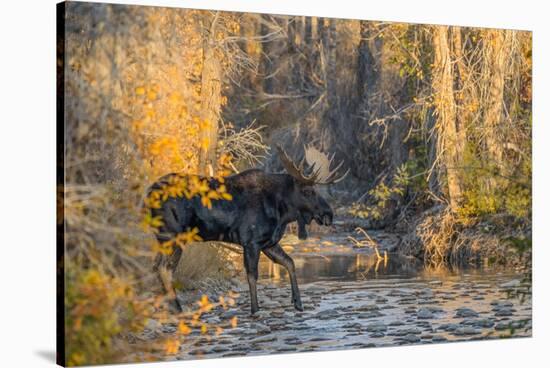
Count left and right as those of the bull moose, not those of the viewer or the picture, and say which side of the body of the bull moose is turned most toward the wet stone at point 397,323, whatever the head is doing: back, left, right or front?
front

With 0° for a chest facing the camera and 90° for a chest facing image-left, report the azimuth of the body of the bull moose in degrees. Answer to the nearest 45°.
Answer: approximately 270°

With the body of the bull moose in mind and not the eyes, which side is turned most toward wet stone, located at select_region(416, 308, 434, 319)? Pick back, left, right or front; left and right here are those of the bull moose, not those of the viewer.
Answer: front

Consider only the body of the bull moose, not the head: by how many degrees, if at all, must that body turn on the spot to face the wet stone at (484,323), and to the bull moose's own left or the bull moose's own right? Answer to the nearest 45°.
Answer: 0° — it already faces it

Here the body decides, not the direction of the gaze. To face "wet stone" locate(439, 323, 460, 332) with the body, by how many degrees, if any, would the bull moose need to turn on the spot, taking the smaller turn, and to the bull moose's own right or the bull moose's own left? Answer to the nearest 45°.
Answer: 0° — it already faces it

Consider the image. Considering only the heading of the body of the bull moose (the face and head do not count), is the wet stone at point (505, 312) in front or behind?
in front
